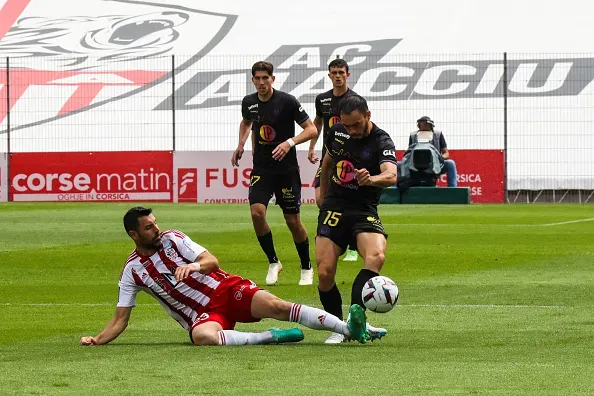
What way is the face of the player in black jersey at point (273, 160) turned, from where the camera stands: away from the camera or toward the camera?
toward the camera

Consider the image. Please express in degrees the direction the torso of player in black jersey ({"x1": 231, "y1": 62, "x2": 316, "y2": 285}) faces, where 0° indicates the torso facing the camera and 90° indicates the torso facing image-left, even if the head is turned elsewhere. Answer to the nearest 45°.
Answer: approximately 0°

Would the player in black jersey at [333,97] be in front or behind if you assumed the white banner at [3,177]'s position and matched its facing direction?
in front

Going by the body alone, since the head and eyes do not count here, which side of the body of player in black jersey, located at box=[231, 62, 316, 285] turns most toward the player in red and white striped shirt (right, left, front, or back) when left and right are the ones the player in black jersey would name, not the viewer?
front

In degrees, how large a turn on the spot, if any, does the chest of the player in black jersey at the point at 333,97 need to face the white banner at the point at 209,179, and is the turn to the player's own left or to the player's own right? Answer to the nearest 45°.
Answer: approximately 180°

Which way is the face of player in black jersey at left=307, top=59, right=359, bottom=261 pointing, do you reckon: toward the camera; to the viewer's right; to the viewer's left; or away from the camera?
toward the camera

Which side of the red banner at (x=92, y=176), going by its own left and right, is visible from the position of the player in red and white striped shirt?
front

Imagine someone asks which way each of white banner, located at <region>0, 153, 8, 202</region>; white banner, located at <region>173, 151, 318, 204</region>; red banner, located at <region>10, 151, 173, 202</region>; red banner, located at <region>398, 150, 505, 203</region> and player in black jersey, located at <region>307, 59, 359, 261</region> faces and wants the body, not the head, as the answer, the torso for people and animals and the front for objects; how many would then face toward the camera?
5

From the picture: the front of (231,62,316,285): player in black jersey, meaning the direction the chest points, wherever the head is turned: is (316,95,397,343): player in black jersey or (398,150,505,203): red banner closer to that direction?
the player in black jersey

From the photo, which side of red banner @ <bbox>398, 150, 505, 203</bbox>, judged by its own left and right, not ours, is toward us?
front

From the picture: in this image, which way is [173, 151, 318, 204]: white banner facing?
toward the camera

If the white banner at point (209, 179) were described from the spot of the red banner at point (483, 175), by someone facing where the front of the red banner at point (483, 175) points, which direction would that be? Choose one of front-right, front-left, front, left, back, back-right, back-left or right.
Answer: right

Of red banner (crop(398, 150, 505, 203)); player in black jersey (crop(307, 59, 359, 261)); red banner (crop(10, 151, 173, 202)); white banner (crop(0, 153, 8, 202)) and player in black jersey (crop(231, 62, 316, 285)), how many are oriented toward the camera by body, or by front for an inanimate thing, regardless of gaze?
5

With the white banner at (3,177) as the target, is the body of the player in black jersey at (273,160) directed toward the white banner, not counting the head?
no

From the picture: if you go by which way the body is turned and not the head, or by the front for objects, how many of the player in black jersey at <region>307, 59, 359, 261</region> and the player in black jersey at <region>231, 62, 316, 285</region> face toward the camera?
2

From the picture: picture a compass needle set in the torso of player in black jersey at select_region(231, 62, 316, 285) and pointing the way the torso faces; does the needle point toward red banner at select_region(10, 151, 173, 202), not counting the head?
no
